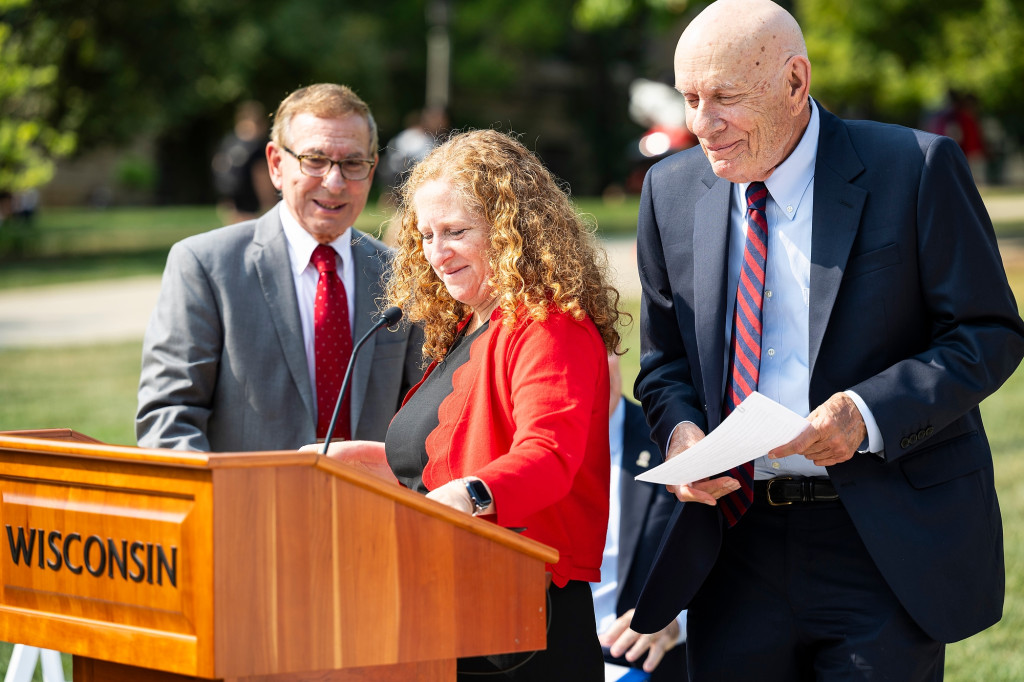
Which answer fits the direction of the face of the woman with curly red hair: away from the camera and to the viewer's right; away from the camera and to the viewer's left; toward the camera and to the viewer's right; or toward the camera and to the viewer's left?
toward the camera and to the viewer's left

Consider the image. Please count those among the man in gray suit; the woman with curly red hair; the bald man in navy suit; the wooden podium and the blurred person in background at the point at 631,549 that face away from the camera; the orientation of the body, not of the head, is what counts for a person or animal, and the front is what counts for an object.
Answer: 0

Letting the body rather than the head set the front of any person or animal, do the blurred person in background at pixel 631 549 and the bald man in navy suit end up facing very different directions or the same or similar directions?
same or similar directions

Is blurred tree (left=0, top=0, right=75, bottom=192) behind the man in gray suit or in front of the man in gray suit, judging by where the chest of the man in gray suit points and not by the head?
behind

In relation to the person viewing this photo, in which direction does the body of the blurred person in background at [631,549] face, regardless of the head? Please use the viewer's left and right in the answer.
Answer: facing the viewer and to the left of the viewer

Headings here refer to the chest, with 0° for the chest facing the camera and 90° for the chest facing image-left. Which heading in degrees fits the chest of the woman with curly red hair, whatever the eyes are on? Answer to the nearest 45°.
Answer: approximately 45°

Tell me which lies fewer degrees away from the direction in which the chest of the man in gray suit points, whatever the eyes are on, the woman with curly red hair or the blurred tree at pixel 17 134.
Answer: the woman with curly red hair

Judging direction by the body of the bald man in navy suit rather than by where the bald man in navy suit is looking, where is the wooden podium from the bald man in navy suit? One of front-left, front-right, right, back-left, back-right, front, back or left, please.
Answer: front

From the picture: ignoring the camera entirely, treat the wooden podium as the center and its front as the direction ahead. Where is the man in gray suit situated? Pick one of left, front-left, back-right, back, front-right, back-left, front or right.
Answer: back-right

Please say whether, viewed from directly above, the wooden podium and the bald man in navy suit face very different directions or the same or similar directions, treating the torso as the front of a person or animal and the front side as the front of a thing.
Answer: same or similar directions

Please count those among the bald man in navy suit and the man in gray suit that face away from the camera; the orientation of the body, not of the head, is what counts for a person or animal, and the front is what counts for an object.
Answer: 0

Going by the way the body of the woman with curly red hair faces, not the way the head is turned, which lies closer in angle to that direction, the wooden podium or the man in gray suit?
the wooden podium

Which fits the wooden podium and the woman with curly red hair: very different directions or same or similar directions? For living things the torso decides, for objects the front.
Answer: same or similar directions

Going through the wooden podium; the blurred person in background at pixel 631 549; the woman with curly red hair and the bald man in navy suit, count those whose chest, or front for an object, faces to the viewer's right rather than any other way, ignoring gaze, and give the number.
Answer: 0

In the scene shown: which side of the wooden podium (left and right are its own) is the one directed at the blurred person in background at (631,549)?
back

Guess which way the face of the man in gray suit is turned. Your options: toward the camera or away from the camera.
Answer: toward the camera
